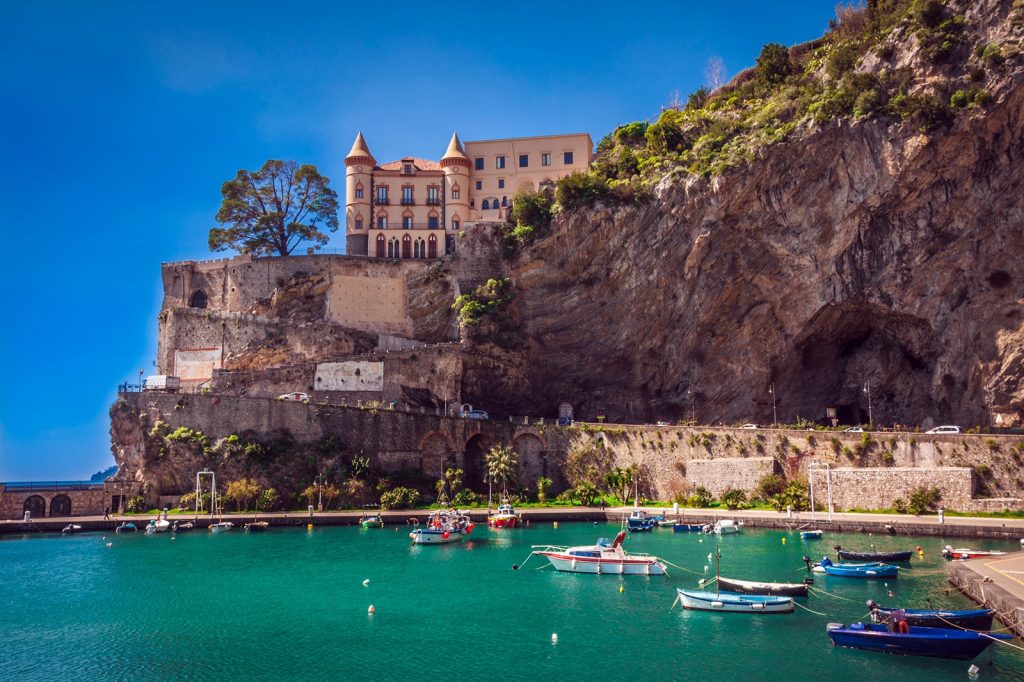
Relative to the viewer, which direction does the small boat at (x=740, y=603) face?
to the viewer's left

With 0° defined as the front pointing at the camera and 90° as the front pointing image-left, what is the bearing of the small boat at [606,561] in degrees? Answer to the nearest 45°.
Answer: approximately 90°

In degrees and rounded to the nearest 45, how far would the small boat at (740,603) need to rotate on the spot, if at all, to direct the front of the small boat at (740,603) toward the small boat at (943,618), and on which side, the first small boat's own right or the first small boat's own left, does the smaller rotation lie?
approximately 135° to the first small boat's own left

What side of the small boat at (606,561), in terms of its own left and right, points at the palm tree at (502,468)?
right

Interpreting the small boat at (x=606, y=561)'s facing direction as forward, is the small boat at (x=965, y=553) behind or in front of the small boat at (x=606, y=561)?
behind

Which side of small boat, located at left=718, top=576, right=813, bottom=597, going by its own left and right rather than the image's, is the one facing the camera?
left
